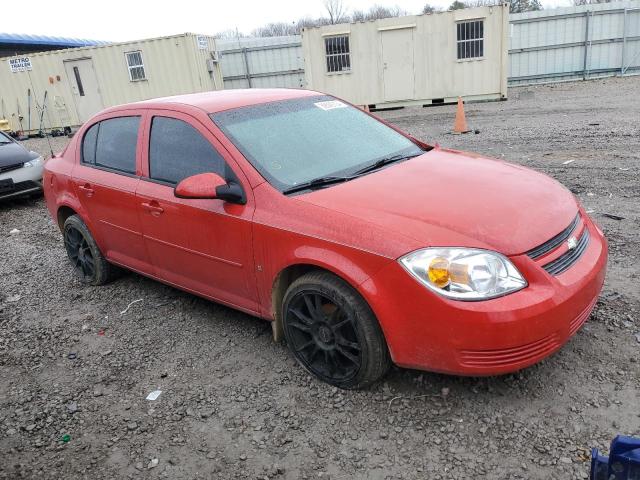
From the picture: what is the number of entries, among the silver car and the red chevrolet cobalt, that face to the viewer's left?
0

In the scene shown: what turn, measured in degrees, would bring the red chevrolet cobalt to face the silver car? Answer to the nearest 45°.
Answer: approximately 180°

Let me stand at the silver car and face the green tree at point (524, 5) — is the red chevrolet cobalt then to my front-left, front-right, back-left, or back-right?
back-right

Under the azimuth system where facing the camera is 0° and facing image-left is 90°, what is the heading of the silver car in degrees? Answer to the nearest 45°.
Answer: approximately 315°

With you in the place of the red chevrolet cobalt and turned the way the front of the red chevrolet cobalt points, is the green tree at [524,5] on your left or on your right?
on your left

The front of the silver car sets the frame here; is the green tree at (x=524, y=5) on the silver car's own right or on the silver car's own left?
on the silver car's own left

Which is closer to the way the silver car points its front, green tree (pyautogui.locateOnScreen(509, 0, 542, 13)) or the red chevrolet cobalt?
the red chevrolet cobalt

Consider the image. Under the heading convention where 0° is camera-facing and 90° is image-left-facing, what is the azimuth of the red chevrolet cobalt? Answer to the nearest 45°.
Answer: approximately 315°

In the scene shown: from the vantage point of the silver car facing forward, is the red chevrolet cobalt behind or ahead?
ahead
